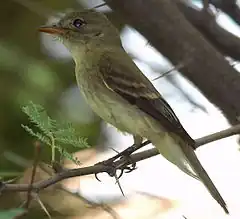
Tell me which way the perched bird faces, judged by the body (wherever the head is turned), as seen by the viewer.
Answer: to the viewer's left
